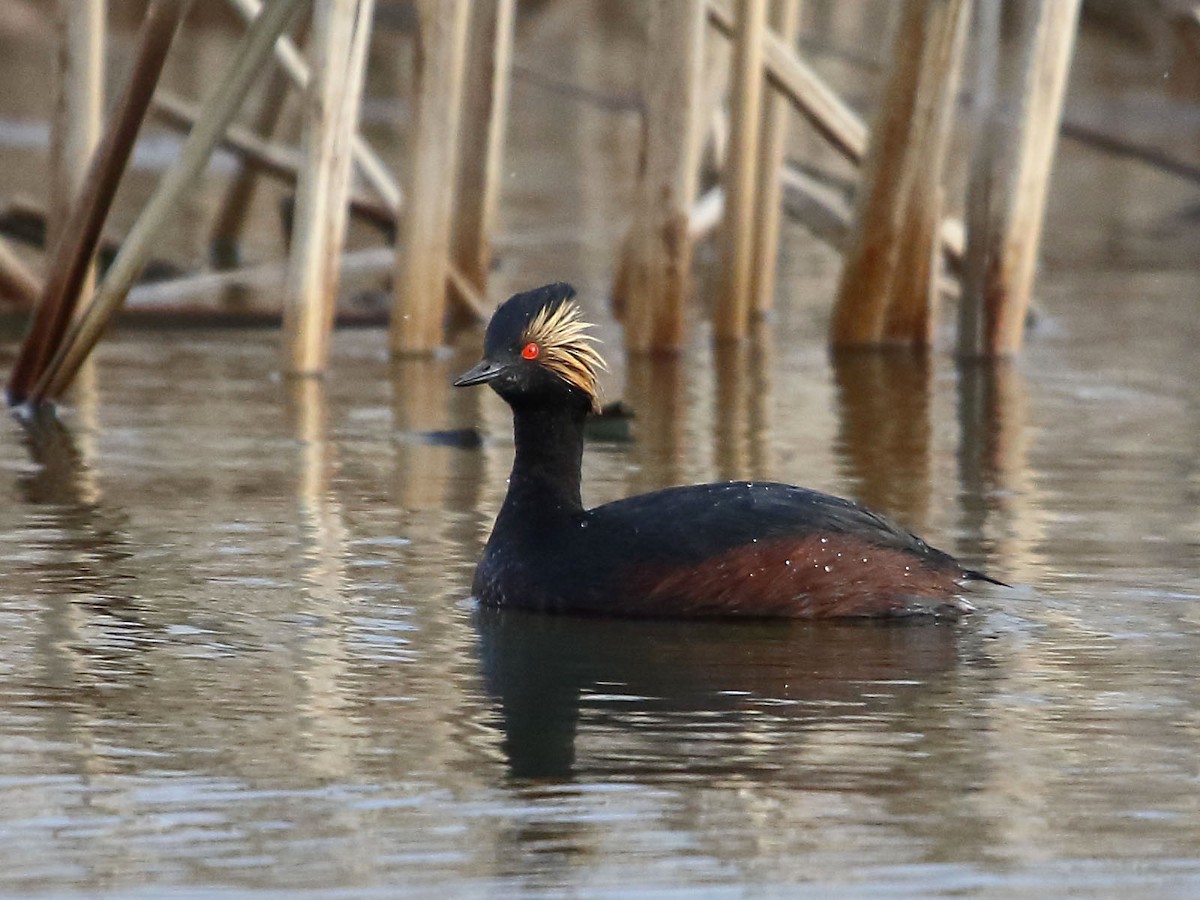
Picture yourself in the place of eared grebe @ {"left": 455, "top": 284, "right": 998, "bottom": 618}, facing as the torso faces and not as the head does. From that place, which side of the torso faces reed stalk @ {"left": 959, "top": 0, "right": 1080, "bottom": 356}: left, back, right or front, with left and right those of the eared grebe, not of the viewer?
right

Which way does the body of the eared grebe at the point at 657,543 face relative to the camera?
to the viewer's left

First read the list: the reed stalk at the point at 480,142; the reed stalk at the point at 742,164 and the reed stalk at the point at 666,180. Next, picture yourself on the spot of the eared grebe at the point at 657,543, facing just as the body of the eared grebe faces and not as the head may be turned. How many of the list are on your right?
3

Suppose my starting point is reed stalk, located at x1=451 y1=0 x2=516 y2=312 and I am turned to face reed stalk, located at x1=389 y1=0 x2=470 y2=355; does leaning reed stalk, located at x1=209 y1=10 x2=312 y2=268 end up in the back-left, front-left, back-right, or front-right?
back-right

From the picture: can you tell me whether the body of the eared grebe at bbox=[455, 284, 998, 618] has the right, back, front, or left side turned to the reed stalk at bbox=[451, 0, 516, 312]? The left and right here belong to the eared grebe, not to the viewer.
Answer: right

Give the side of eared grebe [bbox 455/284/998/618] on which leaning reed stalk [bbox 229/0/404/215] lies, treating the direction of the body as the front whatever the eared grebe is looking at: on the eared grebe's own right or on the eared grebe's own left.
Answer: on the eared grebe's own right

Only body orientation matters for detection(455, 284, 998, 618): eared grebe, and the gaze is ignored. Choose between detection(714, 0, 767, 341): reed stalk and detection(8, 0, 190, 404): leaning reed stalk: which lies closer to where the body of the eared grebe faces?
the leaning reed stalk

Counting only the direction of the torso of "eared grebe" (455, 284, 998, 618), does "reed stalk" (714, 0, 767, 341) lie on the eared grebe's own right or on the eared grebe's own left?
on the eared grebe's own right

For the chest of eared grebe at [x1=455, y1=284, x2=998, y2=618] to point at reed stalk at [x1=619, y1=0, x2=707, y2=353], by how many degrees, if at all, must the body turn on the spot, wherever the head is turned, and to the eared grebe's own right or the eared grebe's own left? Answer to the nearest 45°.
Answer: approximately 90° to the eared grebe's own right

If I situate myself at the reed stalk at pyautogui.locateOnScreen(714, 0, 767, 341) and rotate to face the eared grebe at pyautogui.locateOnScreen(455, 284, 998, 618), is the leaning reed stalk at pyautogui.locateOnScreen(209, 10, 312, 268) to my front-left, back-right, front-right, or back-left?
back-right

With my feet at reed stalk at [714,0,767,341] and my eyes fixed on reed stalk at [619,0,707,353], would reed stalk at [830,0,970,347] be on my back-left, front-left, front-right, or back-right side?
back-left
